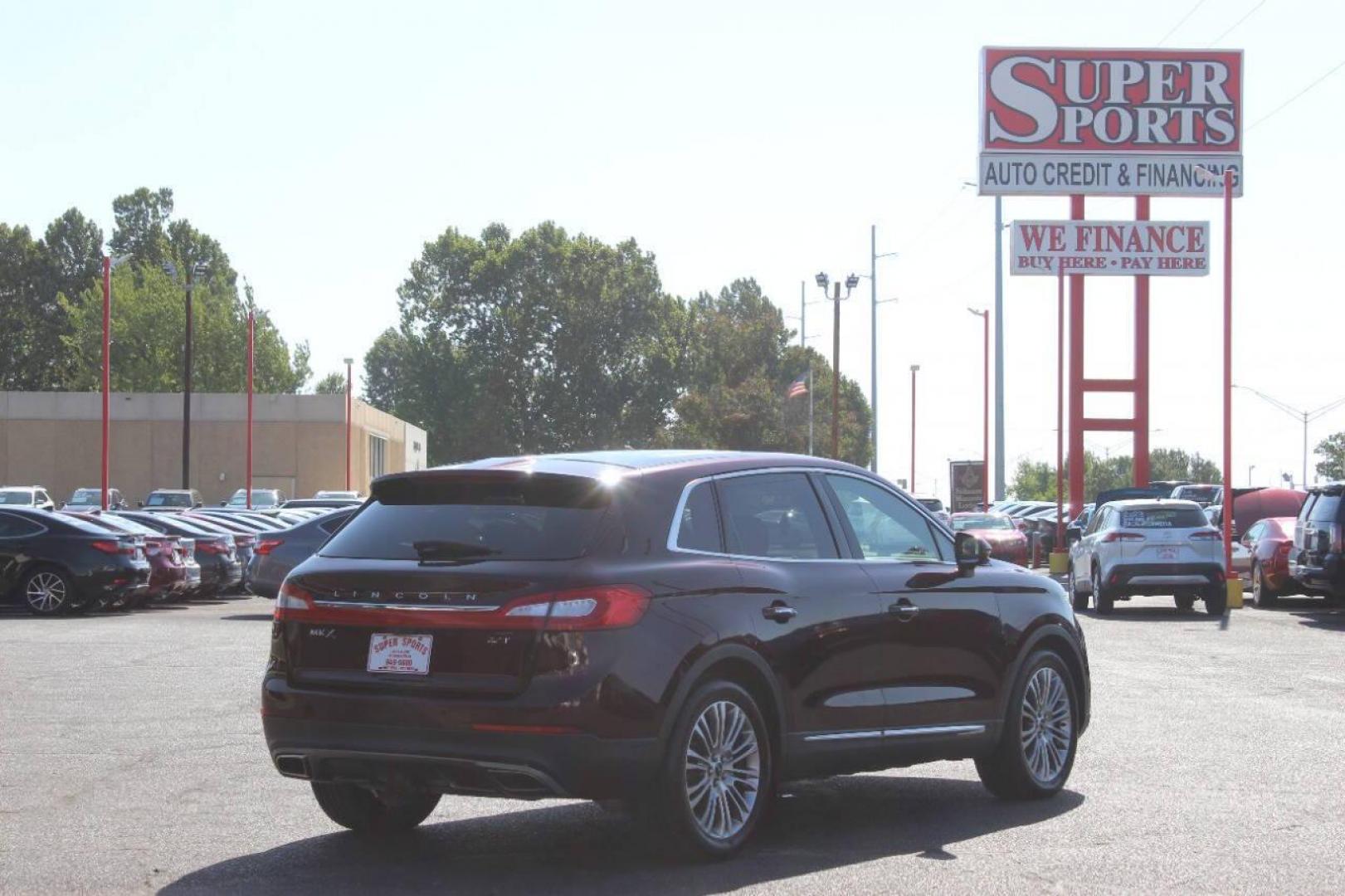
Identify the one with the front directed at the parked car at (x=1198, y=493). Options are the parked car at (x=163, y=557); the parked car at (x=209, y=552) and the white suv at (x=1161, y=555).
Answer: the white suv

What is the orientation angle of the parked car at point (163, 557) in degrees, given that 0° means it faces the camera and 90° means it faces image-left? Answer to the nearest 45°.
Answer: approximately 135°

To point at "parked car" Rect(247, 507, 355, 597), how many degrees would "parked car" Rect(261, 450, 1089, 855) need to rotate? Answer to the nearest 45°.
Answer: approximately 45° to its left

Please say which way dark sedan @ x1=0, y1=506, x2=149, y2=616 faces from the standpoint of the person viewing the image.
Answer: facing away from the viewer and to the left of the viewer

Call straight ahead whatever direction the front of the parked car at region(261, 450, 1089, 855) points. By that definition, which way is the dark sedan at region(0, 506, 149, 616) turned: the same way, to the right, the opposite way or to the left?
to the left

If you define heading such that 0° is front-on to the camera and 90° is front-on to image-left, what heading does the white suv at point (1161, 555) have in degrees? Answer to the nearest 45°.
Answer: approximately 180°

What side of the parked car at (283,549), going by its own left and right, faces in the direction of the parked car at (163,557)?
left

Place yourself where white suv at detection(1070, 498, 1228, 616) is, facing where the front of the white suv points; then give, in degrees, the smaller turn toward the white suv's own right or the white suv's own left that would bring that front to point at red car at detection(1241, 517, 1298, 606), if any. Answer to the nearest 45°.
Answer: approximately 45° to the white suv's own right

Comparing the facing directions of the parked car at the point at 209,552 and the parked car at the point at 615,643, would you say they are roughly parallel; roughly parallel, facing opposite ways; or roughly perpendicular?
roughly perpendicular

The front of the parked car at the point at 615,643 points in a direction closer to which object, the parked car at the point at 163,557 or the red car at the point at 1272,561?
the red car

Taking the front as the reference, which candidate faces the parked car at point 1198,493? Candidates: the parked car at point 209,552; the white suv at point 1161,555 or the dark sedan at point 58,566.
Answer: the white suv
